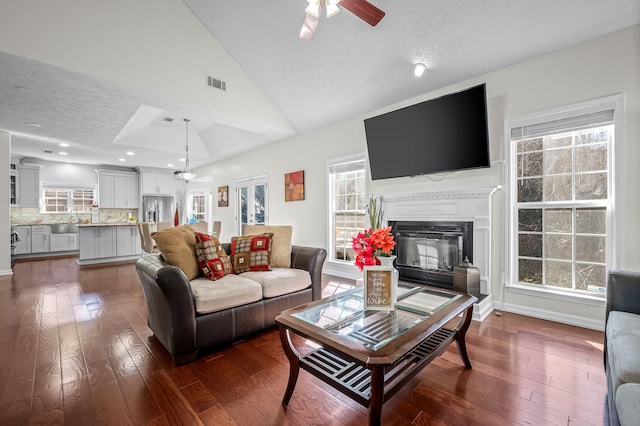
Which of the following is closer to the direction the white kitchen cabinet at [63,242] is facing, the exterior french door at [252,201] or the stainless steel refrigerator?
the exterior french door

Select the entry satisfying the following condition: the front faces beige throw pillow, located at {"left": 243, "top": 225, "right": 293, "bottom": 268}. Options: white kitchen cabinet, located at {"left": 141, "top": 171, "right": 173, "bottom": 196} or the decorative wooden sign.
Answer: the white kitchen cabinet

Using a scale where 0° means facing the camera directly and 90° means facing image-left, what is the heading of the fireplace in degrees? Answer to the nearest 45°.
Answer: approximately 45°

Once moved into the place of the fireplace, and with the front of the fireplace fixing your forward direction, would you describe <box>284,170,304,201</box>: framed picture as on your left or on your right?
on your right

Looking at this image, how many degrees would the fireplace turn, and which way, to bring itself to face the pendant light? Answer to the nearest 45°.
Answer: approximately 45° to its right

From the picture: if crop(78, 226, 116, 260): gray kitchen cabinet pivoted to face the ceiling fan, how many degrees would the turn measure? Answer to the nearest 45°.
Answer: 0° — it already faces it

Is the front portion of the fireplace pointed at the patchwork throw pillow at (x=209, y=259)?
yes

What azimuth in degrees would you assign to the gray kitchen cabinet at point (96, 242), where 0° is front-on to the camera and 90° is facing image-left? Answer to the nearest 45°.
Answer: approximately 0°

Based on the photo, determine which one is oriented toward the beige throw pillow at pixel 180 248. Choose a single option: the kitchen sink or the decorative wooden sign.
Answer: the kitchen sink

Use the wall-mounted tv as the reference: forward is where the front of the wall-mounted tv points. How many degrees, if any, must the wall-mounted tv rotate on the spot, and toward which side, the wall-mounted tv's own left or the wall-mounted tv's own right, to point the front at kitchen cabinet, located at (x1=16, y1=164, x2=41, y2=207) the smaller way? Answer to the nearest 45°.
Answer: approximately 45° to the wall-mounted tv's own right
